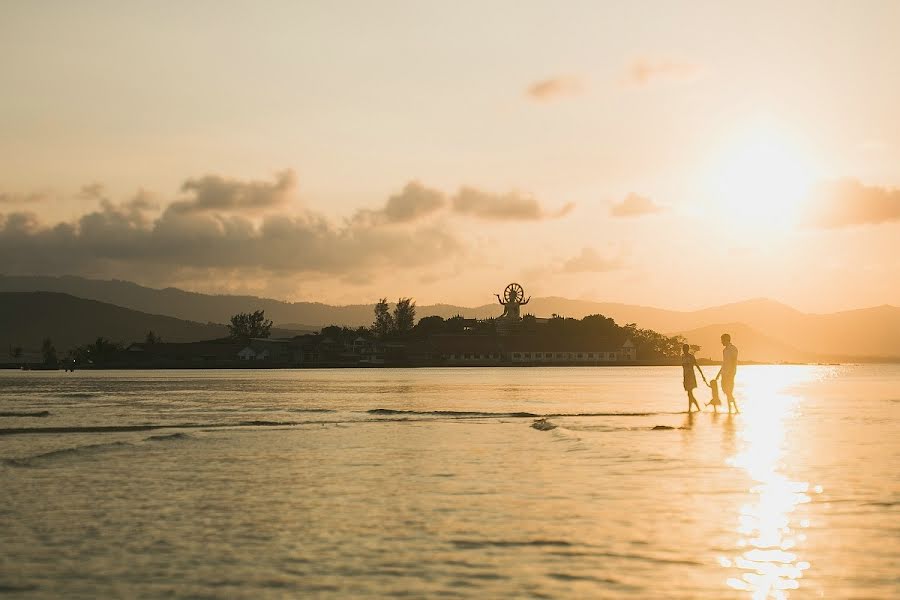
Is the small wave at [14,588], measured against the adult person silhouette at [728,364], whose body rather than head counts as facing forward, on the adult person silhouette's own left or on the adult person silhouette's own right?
on the adult person silhouette's own left

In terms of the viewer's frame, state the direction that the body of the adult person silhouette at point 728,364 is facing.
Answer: to the viewer's left

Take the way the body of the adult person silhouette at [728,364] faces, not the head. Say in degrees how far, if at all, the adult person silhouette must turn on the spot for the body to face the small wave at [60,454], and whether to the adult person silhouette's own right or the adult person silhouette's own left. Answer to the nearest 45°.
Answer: approximately 45° to the adult person silhouette's own left

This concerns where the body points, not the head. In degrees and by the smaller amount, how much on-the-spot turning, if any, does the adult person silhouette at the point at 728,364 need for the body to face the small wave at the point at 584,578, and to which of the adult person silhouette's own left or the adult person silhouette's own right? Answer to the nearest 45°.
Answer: approximately 90° to the adult person silhouette's own left

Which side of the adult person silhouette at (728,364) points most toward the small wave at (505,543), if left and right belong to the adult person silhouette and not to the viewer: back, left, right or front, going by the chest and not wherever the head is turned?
left

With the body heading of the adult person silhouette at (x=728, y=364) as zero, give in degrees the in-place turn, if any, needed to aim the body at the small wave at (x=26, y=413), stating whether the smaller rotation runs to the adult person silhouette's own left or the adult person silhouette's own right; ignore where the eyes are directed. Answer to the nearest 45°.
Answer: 0° — they already face it

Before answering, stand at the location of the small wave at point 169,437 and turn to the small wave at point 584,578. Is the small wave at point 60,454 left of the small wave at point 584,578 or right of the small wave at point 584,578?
right
